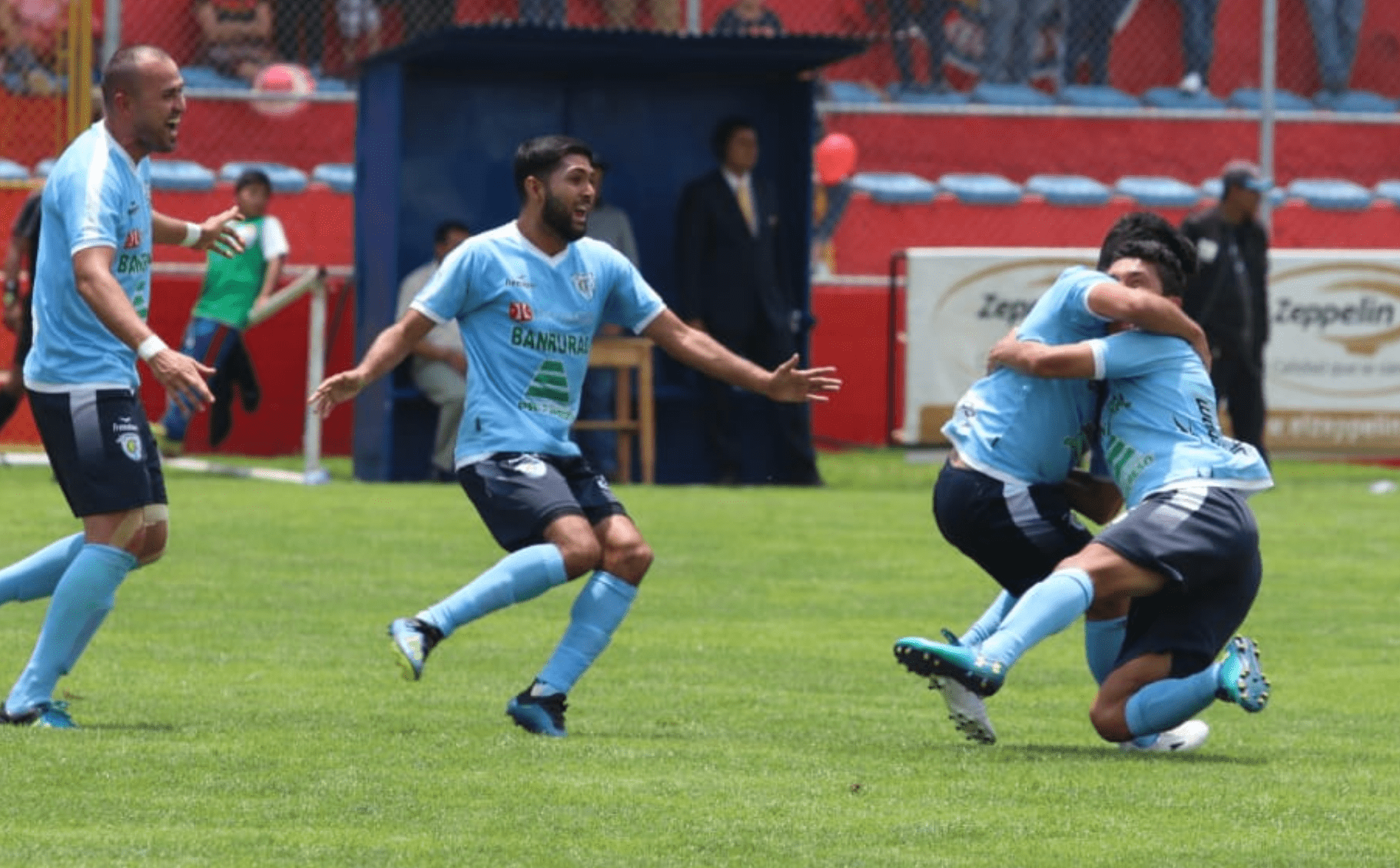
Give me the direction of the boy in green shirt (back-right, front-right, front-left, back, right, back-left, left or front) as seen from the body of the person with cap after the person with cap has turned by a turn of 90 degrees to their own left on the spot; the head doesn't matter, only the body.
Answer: back-left

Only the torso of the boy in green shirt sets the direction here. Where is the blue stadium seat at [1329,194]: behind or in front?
behind

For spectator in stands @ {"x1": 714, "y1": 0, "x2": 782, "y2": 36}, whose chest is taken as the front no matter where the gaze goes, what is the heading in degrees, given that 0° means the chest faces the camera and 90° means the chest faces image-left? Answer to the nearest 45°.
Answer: approximately 0°

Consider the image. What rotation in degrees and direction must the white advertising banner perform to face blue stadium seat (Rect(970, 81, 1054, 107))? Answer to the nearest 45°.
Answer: approximately 135° to its right

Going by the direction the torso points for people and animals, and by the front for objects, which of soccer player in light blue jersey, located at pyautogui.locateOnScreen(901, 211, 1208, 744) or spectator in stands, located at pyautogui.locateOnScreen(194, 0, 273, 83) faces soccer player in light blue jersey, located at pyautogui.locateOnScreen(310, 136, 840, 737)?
the spectator in stands

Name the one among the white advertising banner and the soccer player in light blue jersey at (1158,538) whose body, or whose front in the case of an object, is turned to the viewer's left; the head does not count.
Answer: the soccer player in light blue jersey

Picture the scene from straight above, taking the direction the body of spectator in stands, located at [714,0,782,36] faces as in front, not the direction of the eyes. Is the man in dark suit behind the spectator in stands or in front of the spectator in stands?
in front

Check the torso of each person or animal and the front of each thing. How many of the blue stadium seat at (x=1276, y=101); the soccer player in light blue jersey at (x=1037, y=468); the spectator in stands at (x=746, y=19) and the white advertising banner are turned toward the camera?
3

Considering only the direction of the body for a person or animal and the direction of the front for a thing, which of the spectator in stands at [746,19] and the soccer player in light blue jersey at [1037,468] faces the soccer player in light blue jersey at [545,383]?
the spectator in stands
